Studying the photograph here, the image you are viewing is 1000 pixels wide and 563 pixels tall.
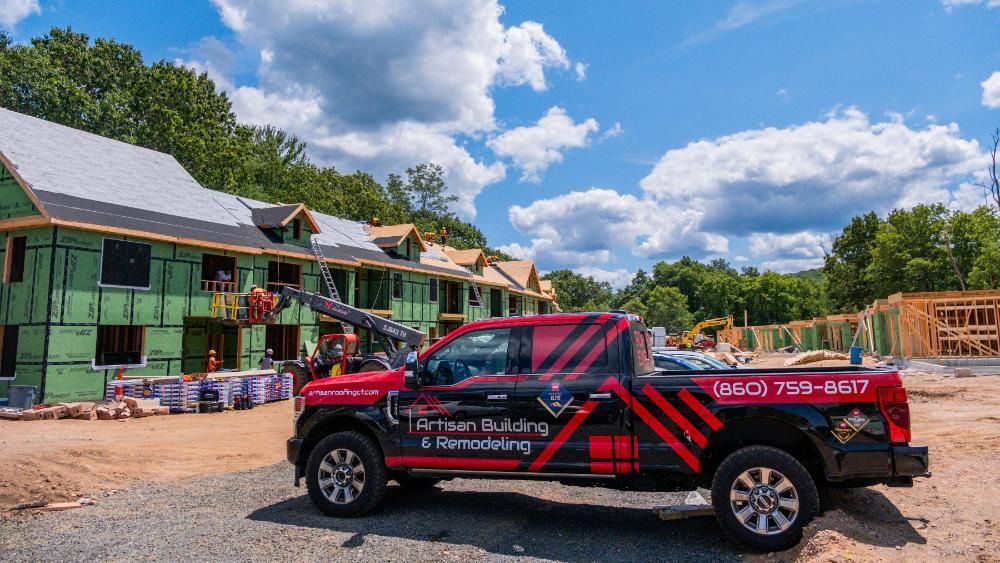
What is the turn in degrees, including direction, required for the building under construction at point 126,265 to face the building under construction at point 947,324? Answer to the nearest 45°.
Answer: approximately 45° to its left

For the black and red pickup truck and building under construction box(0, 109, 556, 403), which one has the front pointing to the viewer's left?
the black and red pickup truck

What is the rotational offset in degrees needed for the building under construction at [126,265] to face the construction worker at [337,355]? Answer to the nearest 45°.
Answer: approximately 45° to its left

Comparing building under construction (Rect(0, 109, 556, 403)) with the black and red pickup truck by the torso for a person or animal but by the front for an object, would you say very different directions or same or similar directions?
very different directions

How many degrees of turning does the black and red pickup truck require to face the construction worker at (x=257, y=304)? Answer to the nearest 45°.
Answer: approximately 45° to its right

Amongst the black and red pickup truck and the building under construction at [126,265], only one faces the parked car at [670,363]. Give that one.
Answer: the building under construction

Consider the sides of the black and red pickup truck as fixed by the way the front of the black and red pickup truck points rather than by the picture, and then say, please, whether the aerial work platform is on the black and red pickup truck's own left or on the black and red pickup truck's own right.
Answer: on the black and red pickup truck's own right

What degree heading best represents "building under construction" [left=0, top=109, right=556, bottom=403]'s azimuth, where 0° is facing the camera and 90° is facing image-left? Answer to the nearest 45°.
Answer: approximately 315°

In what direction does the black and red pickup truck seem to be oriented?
to the viewer's left

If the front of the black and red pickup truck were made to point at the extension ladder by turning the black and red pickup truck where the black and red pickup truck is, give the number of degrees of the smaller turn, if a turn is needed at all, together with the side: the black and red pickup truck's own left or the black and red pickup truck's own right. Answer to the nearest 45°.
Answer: approximately 45° to the black and red pickup truck's own right

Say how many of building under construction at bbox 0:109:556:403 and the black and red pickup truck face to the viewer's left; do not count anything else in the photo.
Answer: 1
